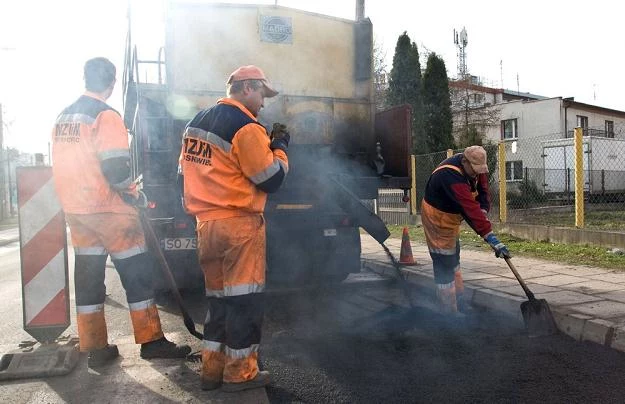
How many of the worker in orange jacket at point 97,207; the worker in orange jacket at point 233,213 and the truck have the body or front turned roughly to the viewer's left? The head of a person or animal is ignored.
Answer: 0

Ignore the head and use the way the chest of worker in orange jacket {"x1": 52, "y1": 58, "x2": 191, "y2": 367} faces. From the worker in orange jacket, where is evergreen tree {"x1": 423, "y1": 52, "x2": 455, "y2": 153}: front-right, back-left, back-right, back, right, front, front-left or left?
front

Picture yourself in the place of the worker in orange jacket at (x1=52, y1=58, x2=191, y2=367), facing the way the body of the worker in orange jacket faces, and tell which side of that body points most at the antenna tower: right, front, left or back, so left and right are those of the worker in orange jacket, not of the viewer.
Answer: front

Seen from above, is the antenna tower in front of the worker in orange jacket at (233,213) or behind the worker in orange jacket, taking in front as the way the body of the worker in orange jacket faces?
in front

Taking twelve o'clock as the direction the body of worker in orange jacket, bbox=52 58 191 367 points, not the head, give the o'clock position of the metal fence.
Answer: The metal fence is roughly at 12 o'clock from the worker in orange jacket.

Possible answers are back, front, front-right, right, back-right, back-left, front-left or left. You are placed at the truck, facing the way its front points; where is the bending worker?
back-right

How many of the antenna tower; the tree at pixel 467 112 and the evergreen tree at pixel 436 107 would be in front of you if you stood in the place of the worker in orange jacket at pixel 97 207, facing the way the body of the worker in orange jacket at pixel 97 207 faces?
3

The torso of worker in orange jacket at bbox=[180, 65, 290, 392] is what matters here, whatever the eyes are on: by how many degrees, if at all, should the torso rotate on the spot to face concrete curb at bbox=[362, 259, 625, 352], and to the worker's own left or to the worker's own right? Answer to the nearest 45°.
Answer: approximately 45° to the worker's own right

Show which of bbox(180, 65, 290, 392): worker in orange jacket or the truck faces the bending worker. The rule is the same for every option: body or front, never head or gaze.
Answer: the worker in orange jacket

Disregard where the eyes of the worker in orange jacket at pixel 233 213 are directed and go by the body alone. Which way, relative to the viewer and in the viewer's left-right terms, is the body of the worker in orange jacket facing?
facing away from the viewer and to the right of the viewer

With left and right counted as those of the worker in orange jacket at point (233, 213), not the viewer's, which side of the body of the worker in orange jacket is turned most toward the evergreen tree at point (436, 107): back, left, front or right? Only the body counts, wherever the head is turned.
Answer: front

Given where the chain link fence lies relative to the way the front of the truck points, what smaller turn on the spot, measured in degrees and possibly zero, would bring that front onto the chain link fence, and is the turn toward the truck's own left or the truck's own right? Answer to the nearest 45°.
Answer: approximately 45° to the truck's own right

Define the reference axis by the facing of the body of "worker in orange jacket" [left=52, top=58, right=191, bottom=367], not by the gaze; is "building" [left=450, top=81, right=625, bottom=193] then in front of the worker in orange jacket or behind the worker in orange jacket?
in front

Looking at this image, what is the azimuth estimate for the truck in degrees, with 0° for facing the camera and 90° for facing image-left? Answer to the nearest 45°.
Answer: approximately 180°

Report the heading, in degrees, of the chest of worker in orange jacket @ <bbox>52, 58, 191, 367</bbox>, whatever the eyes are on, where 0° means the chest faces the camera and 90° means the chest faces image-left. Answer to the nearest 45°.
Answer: approximately 225°

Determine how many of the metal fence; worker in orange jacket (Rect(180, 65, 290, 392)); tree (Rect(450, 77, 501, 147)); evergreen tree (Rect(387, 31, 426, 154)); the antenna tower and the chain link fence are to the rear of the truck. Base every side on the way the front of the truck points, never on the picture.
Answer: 1

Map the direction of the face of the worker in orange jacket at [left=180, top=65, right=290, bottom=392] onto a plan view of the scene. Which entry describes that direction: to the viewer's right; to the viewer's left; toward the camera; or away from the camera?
to the viewer's right

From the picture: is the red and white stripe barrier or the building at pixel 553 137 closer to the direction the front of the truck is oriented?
the building
